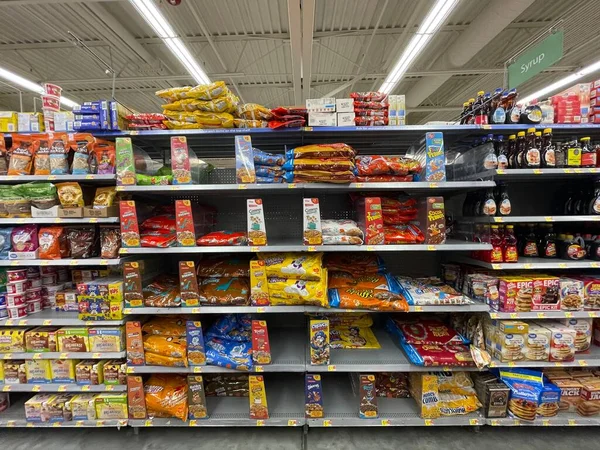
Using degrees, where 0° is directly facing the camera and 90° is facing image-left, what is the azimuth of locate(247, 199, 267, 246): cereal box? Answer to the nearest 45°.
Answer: approximately 0°

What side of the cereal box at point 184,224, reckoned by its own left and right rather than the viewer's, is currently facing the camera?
front

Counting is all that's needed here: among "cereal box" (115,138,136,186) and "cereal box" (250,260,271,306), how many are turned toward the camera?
2

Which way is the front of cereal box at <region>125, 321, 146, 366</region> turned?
toward the camera

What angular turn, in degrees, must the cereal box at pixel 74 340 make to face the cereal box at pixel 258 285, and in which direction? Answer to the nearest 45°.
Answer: approximately 45° to its left

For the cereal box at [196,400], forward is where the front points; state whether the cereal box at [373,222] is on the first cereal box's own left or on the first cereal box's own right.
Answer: on the first cereal box's own left

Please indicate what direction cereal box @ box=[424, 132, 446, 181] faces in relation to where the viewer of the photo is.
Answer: facing the viewer

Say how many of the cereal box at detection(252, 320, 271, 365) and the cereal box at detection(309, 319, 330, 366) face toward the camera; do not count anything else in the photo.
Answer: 2

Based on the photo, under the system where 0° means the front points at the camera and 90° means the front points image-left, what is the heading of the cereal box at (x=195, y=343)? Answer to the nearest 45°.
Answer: approximately 0°

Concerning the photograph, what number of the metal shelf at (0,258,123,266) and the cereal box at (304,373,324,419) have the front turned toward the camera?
2
